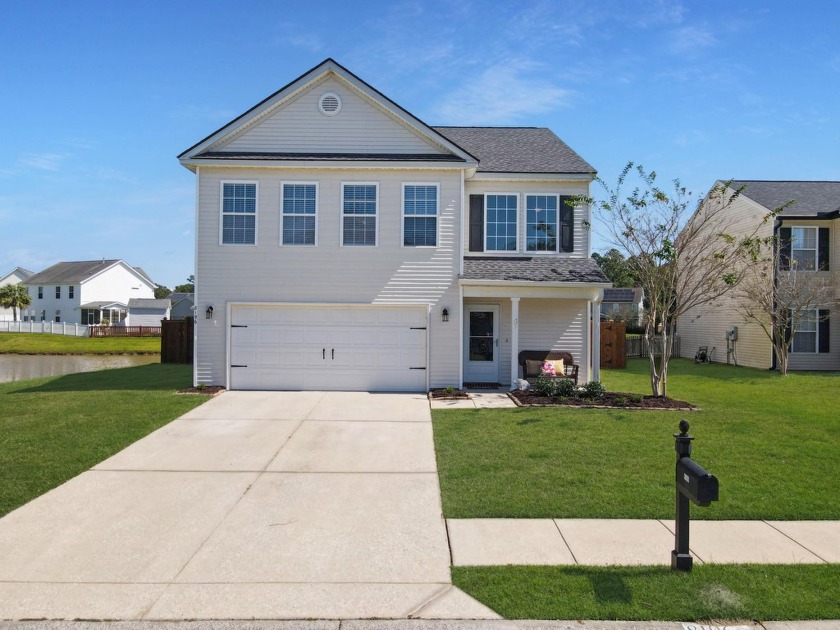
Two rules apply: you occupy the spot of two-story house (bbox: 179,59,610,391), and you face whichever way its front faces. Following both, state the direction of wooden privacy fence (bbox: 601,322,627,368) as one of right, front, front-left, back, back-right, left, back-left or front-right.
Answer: back-left

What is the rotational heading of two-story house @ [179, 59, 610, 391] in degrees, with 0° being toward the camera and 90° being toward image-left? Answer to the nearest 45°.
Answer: approximately 0°

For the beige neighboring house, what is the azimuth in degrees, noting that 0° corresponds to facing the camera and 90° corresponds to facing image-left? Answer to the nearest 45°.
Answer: approximately 315°

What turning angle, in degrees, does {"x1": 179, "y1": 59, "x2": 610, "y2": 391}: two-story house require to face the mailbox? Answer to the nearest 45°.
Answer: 0° — it already faces it

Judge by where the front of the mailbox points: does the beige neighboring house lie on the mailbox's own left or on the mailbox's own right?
on the mailbox's own left

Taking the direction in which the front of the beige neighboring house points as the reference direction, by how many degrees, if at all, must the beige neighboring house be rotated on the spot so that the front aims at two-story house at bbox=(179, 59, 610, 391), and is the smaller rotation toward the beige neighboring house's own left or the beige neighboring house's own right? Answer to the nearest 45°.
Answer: approximately 90° to the beige neighboring house's own right

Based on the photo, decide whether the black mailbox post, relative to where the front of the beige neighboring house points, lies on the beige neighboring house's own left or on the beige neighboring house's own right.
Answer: on the beige neighboring house's own right

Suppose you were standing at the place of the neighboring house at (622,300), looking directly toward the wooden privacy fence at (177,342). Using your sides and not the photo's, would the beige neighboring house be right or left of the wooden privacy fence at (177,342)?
left

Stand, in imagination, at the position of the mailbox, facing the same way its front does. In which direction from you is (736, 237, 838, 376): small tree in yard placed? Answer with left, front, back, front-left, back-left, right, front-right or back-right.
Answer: back-left
